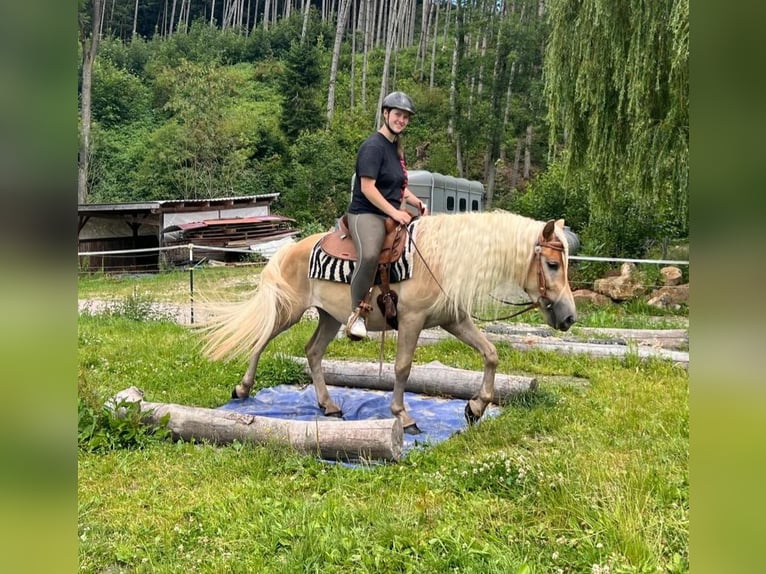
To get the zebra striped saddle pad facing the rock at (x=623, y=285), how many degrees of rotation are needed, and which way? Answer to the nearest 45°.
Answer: approximately 45° to its left

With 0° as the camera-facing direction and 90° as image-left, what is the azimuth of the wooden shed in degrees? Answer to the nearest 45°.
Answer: approximately 0°

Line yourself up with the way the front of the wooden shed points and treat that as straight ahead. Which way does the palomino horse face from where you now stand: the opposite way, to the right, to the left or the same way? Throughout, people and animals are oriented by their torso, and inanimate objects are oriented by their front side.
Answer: to the left

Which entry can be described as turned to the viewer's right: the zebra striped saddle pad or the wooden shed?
the zebra striped saddle pad

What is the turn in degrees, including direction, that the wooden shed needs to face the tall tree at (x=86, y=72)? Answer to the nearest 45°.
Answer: approximately 135° to its right

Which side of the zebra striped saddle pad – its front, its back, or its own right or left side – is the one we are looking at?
right

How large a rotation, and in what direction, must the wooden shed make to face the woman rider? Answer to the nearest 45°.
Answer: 0° — it already faces them

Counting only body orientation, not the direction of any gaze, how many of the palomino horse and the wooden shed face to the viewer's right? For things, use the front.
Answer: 1

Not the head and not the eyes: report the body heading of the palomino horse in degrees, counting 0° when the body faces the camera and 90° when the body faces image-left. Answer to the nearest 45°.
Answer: approximately 270°

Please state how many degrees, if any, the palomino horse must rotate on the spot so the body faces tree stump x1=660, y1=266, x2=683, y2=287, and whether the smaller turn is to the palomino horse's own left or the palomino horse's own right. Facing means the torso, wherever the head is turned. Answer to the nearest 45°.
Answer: approximately 45° to the palomino horse's own left
